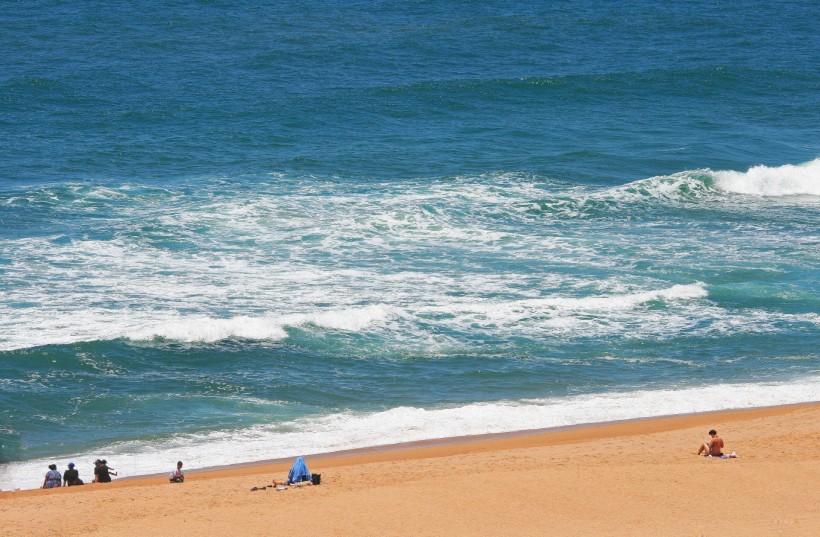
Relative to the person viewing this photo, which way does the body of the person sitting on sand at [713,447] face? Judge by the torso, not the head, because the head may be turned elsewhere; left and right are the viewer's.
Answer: facing away from the viewer and to the left of the viewer

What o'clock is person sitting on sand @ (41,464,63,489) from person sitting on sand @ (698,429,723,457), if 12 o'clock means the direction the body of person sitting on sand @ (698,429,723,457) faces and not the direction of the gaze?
person sitting on sand @ (41,464,63,489) is roughly at 10 o'clock from person sitting on sand @ (698,429,723,457).

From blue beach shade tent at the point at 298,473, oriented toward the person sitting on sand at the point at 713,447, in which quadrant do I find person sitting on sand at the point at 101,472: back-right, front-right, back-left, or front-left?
back-left

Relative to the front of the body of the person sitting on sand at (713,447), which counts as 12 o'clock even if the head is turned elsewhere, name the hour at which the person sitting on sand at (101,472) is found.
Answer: the person sitting on sand at (101,472) is roughly at 10 o'clock from the person sitting on sand at (713,447).

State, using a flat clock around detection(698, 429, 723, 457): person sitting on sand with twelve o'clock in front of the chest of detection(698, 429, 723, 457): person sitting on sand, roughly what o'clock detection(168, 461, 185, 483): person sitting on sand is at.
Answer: detection(168, 461, 185, 483): person sitting on sand is roughly at 10 o'clock from detection(698, 429, 723, 457): person sitting on sand.

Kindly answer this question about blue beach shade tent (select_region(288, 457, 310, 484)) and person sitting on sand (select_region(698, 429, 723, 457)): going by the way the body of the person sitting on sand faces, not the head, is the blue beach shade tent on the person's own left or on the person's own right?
on the person's own left

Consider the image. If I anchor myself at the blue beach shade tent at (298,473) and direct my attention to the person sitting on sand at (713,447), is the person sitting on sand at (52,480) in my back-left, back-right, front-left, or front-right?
back-left

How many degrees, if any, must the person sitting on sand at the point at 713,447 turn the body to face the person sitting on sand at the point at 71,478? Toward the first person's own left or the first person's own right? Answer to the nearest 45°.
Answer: approximately 45° to the first person's own left
